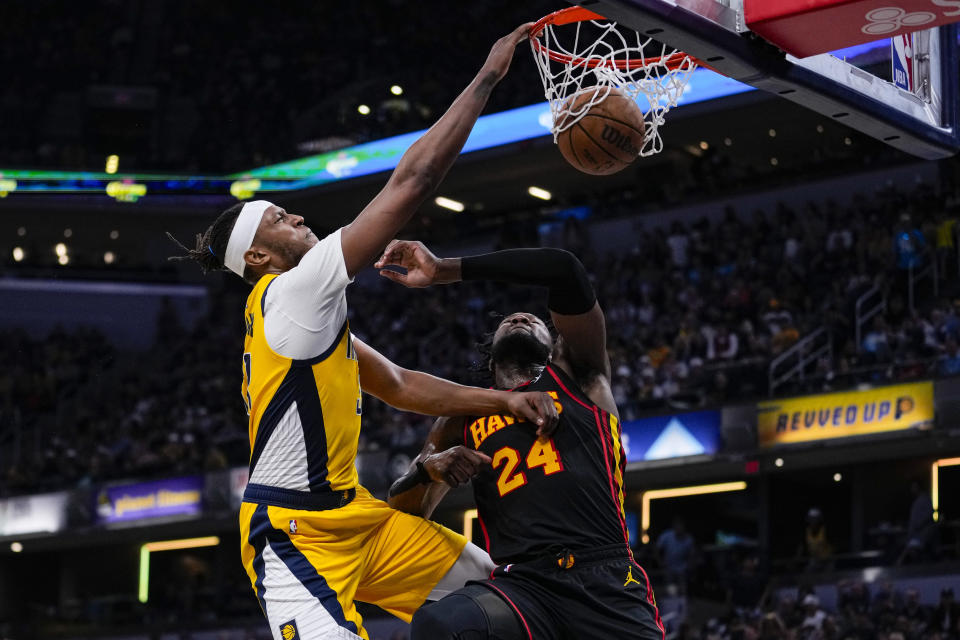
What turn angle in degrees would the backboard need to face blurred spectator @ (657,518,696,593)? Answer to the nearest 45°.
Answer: approximately 45° to its right

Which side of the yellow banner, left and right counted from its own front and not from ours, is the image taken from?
front

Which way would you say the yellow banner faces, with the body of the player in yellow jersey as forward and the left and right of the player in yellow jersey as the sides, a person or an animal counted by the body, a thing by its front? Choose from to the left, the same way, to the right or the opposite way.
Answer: to the right

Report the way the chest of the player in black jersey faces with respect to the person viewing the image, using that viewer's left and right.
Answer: facing the viewer and to the left of the viewer

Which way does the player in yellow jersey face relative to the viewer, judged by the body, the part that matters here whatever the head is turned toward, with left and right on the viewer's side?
facing to the right of the viewer

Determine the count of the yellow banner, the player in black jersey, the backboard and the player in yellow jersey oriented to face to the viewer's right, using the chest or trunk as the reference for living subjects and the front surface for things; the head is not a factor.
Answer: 1

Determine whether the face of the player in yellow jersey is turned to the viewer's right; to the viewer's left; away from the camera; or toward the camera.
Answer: to the viewer's right

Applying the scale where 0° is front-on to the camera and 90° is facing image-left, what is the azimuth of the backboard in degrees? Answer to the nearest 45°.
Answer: approximately 135°

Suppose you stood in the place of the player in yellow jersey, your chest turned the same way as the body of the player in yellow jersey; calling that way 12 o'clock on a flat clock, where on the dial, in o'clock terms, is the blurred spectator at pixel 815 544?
The blurred spectator is roughly at 10 o'clock from the player in yellow jersey.

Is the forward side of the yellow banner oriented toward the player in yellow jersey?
yes

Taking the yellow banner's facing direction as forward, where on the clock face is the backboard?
The backboard is roughly at 12 o'clock from the yellow banner.
